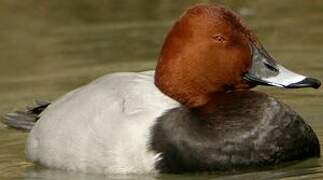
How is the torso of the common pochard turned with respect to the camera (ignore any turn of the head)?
to the viewer's right
